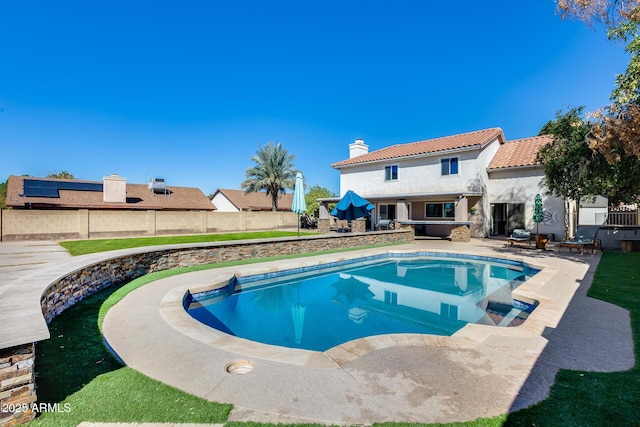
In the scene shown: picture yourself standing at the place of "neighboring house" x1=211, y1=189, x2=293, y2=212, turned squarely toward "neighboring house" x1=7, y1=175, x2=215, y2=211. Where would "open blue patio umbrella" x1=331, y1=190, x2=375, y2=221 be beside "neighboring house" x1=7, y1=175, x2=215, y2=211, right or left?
left

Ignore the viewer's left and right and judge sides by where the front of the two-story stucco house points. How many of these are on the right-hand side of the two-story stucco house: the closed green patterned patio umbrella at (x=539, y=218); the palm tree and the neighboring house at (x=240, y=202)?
1

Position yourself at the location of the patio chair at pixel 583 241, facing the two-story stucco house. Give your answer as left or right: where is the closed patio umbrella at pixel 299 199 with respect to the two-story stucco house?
left

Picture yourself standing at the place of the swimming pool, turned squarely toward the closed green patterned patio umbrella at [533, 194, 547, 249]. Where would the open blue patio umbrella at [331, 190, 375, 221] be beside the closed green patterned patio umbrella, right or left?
left
